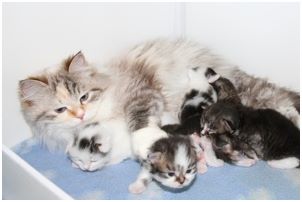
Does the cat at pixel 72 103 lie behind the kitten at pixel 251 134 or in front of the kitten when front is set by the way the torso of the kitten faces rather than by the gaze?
in front

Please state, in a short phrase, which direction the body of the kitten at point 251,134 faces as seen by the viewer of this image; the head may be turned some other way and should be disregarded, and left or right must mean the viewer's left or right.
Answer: facing to the left of the viewer

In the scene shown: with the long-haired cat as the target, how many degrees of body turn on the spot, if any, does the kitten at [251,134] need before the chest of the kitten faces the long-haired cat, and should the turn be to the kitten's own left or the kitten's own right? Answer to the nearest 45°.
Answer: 0° — it already faces it
